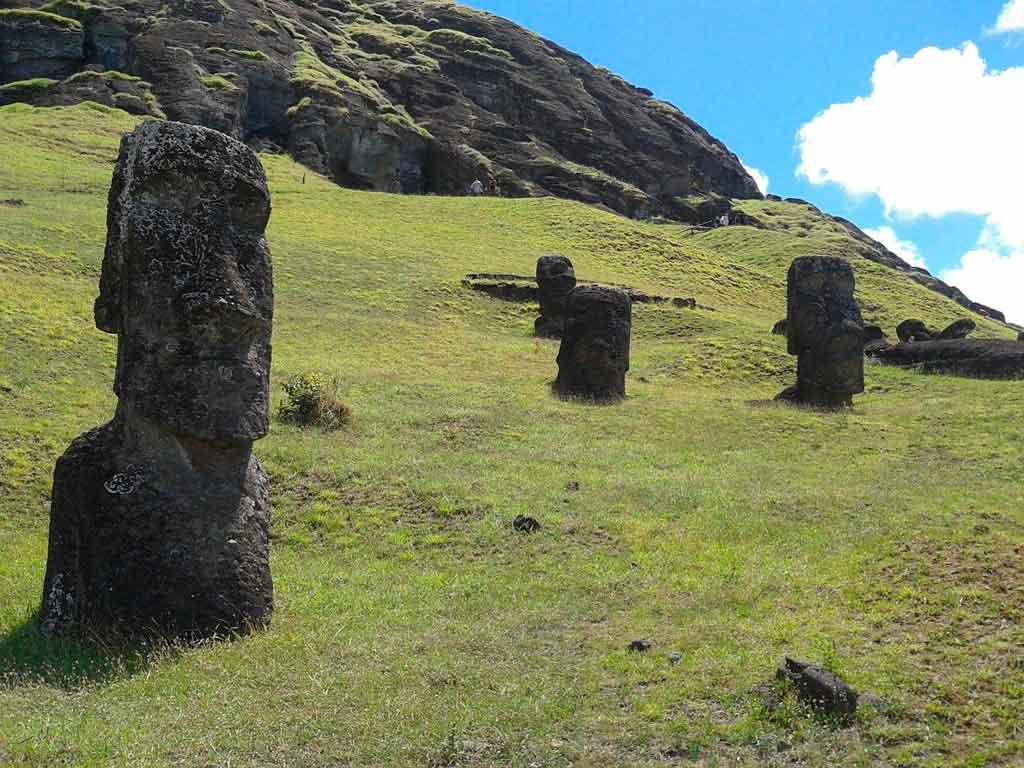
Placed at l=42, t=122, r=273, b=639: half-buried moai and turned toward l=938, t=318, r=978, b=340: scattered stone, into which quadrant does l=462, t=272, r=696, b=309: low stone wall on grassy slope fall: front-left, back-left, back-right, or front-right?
front-left

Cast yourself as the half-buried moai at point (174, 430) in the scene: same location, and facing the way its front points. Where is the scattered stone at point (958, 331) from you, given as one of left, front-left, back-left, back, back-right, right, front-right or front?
left

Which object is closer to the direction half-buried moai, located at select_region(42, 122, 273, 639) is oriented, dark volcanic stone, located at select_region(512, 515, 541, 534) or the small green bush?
the dark volcanic stone

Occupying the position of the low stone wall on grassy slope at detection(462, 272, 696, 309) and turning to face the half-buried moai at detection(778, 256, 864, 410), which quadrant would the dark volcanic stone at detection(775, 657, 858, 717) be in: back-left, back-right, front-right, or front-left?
front-right

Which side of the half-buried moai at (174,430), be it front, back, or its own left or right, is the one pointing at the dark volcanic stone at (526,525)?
left

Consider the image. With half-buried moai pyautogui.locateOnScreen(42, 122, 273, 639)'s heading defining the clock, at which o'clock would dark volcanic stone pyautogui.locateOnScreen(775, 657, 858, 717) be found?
The dark volcanic stone is roughly at 12 o'clock from the half-buried moai.

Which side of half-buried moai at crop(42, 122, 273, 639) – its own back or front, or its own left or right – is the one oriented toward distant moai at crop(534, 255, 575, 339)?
left

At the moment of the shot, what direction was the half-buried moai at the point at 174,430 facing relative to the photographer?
facing the viewer and to the right of the viewer

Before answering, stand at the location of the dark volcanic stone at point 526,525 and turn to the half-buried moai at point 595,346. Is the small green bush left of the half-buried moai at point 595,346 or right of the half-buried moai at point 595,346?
left

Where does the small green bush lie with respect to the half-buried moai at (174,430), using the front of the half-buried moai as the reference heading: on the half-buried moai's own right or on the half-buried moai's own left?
on the half-buried moai's own left

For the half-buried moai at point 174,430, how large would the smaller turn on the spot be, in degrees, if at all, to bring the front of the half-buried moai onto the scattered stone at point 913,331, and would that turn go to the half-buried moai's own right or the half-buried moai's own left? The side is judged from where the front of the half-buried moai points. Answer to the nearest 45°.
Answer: approximately 90° to the half-buried moai's own left

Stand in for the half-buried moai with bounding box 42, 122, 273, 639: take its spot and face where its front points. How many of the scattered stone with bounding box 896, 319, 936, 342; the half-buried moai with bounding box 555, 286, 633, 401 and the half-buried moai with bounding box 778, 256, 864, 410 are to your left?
3

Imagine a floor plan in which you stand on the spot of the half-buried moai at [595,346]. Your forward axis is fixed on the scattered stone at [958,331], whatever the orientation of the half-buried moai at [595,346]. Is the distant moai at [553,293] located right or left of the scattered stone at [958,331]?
left
